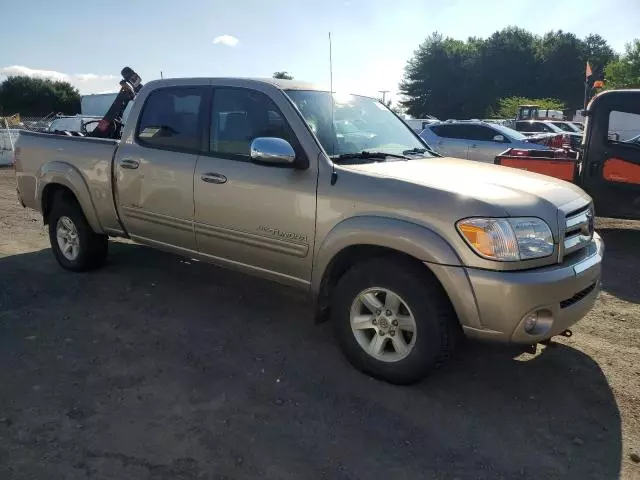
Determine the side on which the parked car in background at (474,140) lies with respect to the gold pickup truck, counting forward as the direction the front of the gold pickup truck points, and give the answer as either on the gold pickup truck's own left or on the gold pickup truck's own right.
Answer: on the gold pickup truck's own left

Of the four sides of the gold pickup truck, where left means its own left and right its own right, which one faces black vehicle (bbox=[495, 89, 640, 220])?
left

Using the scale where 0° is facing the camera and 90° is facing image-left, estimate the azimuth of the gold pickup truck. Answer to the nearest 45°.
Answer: approximately 315°

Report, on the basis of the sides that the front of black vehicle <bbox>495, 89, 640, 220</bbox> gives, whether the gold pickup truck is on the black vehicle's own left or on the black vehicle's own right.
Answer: on the black vehicle's own right

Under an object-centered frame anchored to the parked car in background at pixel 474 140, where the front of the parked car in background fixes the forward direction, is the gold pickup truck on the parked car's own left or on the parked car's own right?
on the parked car's own right

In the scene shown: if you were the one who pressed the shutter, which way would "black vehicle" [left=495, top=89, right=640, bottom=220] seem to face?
facing to the right of the viewer

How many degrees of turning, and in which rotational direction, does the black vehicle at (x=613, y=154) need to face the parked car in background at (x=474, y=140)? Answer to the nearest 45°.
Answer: approximately 90° to its left
